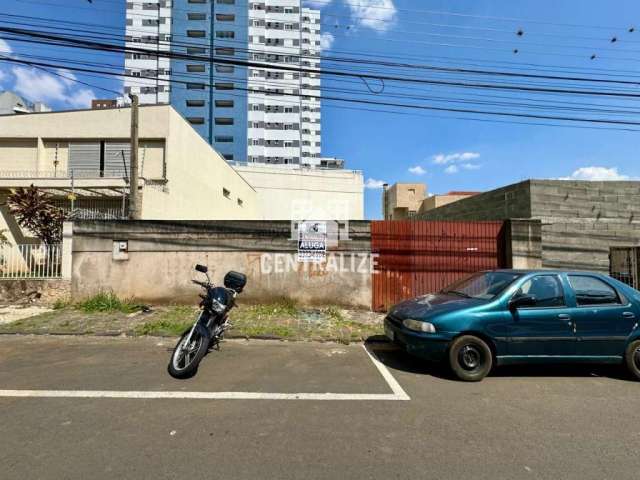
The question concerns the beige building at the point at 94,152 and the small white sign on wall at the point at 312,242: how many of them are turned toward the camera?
2

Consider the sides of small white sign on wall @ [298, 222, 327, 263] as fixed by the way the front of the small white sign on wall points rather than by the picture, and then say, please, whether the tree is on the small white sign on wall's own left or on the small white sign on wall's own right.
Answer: on the small white sign on wall's own right

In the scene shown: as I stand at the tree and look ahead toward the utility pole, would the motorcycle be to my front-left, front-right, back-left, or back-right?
front-right

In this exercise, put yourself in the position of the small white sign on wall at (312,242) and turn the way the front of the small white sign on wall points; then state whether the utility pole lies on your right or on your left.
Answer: on your right

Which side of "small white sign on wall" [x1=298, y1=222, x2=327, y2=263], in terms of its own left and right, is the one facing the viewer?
front

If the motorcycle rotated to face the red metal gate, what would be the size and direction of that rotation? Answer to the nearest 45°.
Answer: approximately 180°

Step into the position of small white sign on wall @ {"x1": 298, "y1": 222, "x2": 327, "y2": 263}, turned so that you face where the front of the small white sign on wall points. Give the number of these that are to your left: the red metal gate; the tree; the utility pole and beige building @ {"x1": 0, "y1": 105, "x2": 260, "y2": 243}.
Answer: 1

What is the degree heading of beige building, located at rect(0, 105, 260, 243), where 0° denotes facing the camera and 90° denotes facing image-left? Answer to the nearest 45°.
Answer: approximately 0°

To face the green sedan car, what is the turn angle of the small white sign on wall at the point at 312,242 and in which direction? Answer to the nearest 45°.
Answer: approximately 45° to its left

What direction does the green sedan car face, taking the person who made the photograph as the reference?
facing the viewer and to the left of the viewer

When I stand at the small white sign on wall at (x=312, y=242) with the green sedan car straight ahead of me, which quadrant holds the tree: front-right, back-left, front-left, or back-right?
back-right

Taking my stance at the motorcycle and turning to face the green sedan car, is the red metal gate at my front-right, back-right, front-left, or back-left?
front-left

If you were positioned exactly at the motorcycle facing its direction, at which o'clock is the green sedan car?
The green sedan car is roughly at 8 o'clock from the motorcycle.

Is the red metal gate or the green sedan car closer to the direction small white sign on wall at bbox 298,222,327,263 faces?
the green sedan car

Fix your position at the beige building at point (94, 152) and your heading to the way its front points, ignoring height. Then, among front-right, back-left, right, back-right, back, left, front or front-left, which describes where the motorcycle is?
front
